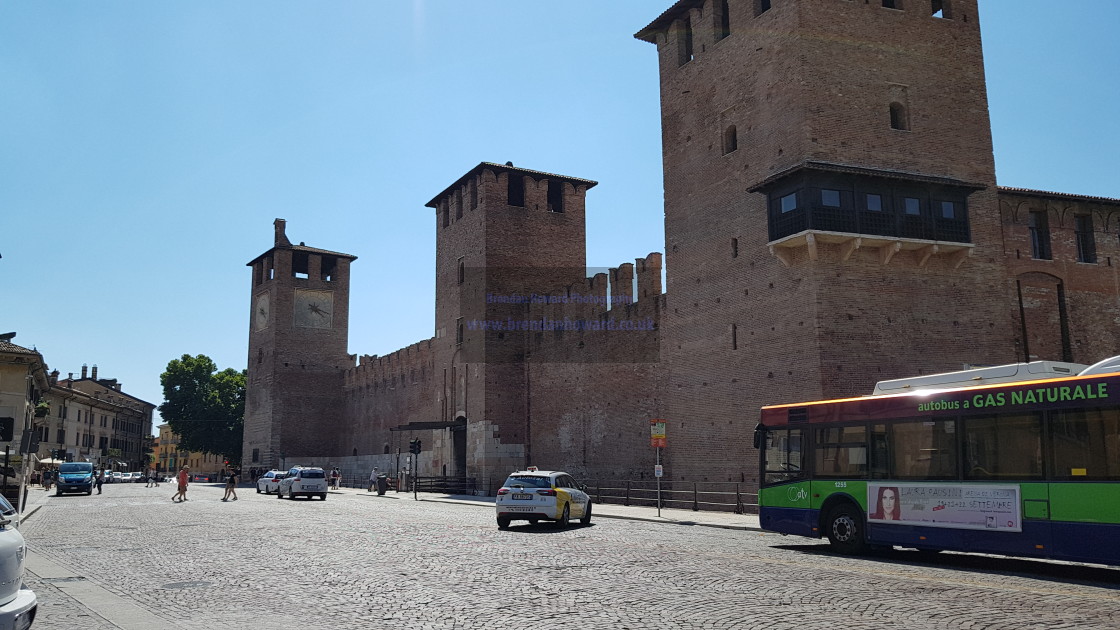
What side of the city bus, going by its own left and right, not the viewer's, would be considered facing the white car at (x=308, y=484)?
front

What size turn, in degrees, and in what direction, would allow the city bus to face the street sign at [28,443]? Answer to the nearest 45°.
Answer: approximately 45° to its left

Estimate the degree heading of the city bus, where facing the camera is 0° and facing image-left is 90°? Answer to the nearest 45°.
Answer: approximately 135°

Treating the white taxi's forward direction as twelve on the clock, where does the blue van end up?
The blue van is roughly at 9 o'clock from the white taxi.

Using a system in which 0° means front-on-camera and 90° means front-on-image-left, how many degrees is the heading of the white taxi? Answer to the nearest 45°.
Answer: approximately 225°

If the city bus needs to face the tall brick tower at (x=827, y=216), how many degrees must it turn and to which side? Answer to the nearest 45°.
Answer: approximately 45° to its right

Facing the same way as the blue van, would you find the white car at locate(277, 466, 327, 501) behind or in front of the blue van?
in front
